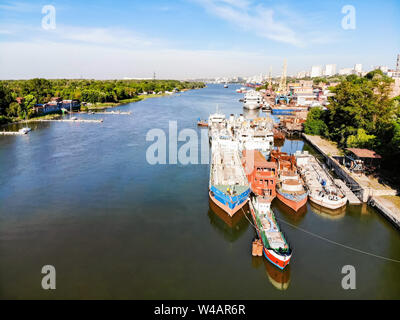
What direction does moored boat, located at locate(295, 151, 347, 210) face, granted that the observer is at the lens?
facing the viewer and to the right of the viewer

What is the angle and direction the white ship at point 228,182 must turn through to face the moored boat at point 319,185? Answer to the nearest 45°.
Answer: approximately 90° to its left

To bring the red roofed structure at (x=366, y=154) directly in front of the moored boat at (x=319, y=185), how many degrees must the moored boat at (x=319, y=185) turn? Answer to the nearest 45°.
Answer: approximately 90° to its left

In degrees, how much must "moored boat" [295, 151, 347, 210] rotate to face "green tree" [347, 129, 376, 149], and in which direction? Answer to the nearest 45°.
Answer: approximately 135° to its left

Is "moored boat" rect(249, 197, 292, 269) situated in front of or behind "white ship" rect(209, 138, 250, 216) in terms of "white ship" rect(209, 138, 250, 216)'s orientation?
in front

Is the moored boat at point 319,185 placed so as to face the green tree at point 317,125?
no

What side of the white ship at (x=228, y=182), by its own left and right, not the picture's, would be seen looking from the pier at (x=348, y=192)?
left

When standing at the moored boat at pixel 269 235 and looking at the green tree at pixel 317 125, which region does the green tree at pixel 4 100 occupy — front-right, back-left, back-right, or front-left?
front-left

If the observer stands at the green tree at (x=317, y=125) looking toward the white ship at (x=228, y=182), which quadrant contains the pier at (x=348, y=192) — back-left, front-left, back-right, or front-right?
front-left

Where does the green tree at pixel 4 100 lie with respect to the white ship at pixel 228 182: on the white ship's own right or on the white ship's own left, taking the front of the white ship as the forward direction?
on the white ship's own right

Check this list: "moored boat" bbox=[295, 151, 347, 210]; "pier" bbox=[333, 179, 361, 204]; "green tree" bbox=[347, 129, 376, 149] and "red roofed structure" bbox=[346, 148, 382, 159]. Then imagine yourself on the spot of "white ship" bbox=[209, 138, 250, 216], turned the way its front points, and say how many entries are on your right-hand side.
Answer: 0

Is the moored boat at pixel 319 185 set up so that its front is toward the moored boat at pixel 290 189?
no

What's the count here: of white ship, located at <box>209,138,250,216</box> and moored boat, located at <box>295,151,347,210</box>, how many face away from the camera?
0

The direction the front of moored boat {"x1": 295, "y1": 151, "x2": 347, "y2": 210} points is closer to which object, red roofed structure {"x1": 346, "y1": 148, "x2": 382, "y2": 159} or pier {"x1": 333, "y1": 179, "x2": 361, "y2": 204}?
the pier

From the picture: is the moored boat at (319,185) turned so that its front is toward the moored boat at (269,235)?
no

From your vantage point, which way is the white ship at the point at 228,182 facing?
toward the camera

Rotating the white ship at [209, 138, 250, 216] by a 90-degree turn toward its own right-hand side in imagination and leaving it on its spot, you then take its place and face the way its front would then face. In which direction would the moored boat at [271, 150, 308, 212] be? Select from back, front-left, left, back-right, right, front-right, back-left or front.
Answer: back
